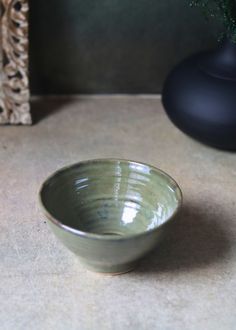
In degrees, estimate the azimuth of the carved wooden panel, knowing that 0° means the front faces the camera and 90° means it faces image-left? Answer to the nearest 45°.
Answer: approximately 0°
